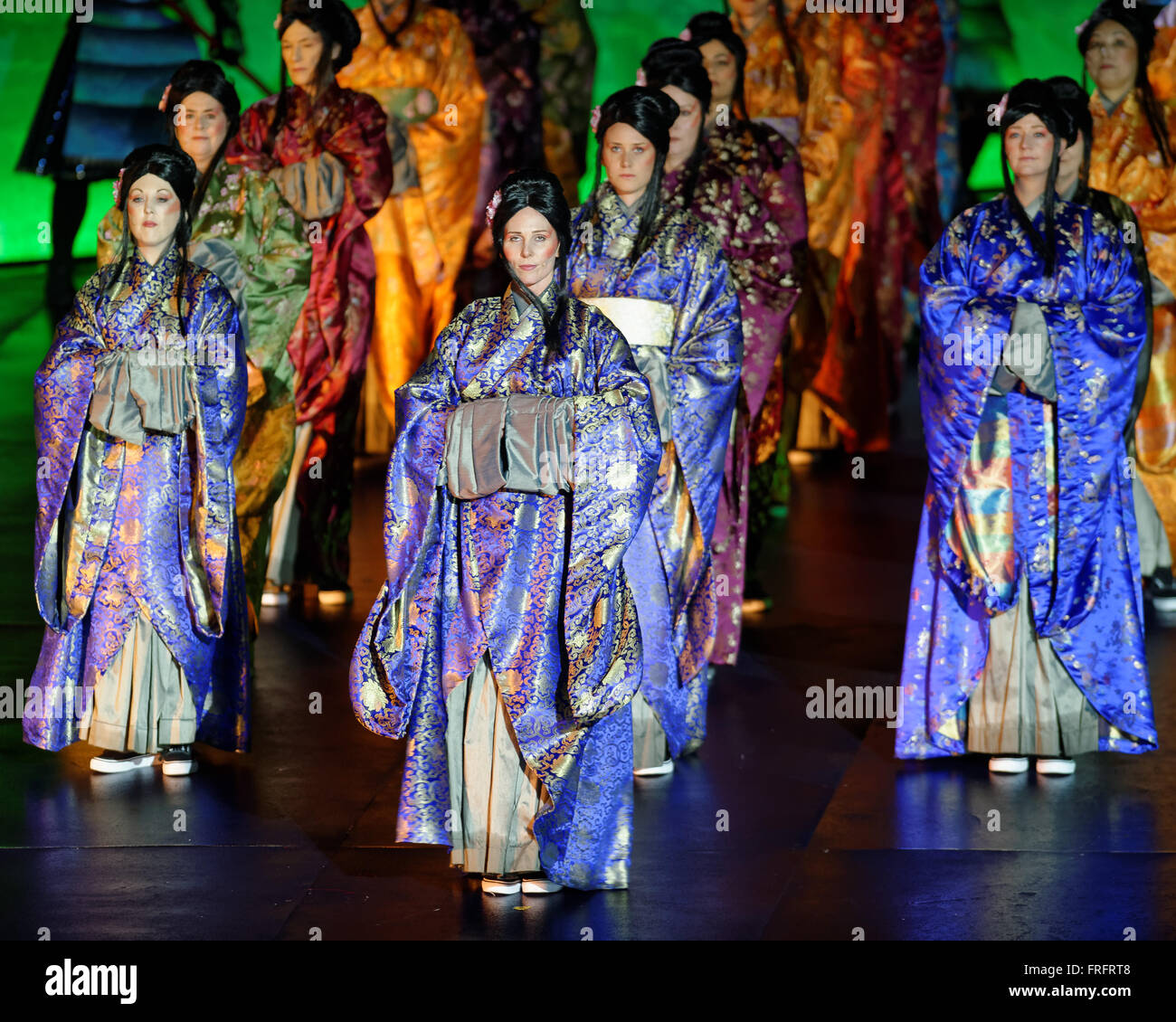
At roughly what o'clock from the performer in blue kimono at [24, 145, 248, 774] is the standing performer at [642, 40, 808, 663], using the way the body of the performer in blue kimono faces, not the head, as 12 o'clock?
The standing performer is roughly at 8 o'clock from the performer in blue kimono.

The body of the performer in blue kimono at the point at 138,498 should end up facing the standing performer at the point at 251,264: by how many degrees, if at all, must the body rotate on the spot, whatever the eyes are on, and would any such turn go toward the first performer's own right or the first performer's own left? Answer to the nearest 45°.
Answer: approximately 180°

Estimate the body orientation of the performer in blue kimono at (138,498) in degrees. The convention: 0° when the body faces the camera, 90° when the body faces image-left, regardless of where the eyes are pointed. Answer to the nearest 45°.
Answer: approximately 0°

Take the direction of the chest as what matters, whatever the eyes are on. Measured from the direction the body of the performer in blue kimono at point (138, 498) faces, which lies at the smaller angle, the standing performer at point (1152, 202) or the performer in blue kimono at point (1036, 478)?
the performer in blue kimono

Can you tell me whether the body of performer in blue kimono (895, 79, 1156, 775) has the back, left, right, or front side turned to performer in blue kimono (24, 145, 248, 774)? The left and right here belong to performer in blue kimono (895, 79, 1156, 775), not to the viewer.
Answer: right

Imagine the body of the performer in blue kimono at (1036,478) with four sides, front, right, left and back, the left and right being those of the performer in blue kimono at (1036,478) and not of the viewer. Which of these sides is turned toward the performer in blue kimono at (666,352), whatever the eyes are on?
right

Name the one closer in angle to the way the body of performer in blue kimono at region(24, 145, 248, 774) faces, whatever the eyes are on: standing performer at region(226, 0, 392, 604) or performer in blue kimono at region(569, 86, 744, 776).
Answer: the performer in blue kimono

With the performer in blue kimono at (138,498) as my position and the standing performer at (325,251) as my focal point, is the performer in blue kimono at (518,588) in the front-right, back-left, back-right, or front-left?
back-right
